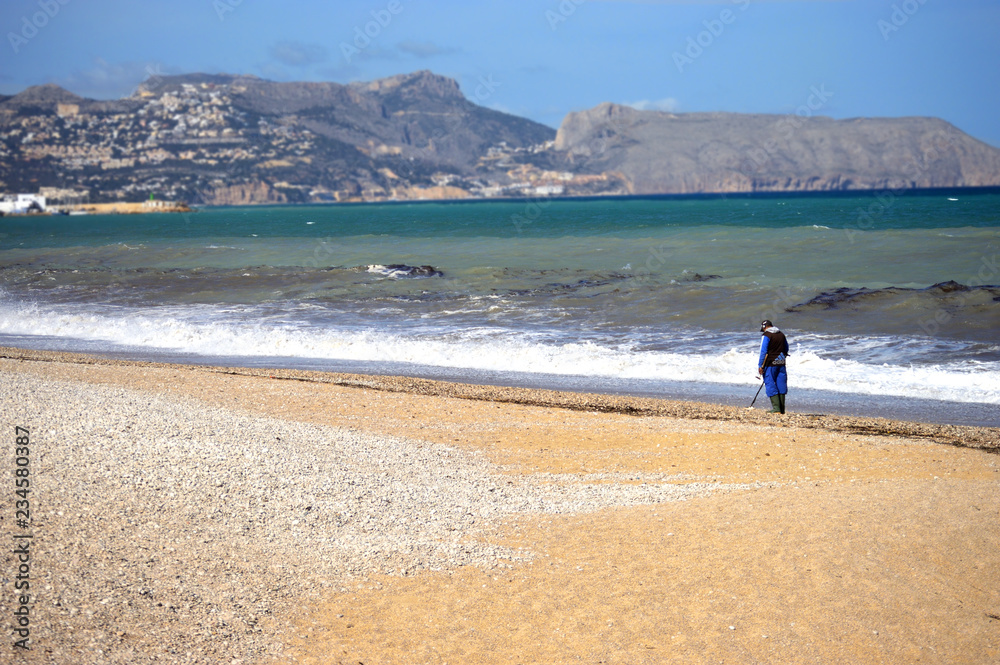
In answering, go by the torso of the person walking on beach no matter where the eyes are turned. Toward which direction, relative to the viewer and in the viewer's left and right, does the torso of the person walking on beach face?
facing away from the viewer and to the left of the viewer

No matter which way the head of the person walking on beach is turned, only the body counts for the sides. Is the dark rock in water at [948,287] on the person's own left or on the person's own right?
on the person's own right

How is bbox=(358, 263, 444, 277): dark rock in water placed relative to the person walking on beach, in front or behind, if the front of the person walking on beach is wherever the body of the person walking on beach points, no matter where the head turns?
in front

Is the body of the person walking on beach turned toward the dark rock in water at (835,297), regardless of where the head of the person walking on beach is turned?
no

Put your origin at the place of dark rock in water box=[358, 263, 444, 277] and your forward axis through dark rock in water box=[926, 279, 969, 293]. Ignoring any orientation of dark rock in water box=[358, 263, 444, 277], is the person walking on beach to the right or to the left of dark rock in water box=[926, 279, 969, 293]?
right

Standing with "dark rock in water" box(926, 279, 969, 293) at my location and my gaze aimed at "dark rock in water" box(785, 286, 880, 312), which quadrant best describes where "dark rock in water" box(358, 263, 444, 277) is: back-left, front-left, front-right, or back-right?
front-right

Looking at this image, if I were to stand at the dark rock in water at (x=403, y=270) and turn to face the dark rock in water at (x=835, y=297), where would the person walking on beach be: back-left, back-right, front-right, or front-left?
front-right

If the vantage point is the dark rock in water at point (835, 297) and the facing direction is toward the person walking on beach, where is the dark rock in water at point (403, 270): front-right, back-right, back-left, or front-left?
back-right
